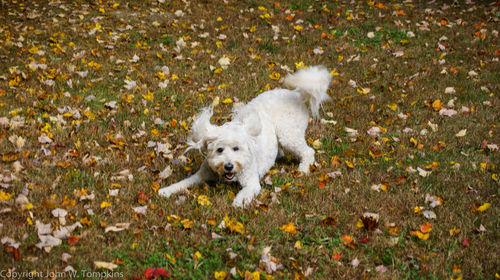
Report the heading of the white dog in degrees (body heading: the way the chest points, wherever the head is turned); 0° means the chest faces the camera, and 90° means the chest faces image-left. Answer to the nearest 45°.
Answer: approximately 45°

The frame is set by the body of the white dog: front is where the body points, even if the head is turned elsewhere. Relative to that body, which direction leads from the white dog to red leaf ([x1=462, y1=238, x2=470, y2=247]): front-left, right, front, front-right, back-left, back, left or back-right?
left

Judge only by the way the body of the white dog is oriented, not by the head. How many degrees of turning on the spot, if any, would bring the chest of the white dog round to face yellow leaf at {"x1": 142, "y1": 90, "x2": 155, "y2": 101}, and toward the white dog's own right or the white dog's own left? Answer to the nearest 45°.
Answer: approximately 90° to the white dog's own right

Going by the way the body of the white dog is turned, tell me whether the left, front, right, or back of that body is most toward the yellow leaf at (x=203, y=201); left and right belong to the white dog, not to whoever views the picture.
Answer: front

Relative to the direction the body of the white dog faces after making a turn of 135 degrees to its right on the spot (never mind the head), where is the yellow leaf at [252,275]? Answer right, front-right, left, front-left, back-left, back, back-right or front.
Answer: back

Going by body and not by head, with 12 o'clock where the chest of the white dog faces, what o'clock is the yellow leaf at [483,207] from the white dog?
The yellow leaf is roughly at 8 o'clock from the white dog.

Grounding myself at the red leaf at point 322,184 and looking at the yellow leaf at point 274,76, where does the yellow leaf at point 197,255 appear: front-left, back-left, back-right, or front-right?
back-left

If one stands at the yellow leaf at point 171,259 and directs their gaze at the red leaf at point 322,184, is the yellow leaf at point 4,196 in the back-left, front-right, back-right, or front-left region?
back-left

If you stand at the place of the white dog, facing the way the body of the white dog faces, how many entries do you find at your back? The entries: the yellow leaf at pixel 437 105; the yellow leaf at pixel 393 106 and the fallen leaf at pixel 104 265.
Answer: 2

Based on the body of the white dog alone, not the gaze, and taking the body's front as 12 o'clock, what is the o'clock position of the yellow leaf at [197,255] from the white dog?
The yellow leaf is roughly at 11 o'clock from the white dog.

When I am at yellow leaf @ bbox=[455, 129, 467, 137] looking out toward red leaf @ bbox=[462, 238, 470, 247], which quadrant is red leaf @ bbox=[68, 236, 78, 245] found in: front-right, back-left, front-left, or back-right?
front-right

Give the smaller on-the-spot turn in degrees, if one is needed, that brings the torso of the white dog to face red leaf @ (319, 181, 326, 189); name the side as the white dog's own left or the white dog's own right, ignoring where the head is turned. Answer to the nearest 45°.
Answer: approximately 135° to the white dog's own left

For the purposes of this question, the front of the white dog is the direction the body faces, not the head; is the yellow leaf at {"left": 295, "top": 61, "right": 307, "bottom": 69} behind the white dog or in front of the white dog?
behind

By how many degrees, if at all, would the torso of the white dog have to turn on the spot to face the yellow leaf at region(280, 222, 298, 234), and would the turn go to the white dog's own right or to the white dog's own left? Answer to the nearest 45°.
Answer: approximately 45° to the white dog's own left

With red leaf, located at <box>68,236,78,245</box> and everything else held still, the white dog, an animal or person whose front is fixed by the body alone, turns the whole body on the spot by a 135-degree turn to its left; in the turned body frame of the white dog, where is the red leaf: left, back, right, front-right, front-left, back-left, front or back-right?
back-right

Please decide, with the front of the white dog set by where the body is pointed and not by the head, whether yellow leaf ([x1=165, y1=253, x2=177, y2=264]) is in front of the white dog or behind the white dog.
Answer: in front

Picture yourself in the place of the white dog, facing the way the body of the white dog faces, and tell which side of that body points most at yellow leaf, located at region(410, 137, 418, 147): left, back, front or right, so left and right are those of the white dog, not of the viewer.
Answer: back

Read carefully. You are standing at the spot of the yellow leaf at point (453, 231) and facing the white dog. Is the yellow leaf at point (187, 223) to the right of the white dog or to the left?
left

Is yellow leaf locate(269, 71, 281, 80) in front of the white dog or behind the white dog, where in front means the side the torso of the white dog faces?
behind
